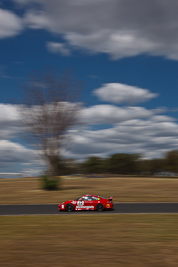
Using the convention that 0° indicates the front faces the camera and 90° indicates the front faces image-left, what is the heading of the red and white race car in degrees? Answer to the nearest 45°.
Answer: approximately 90°
